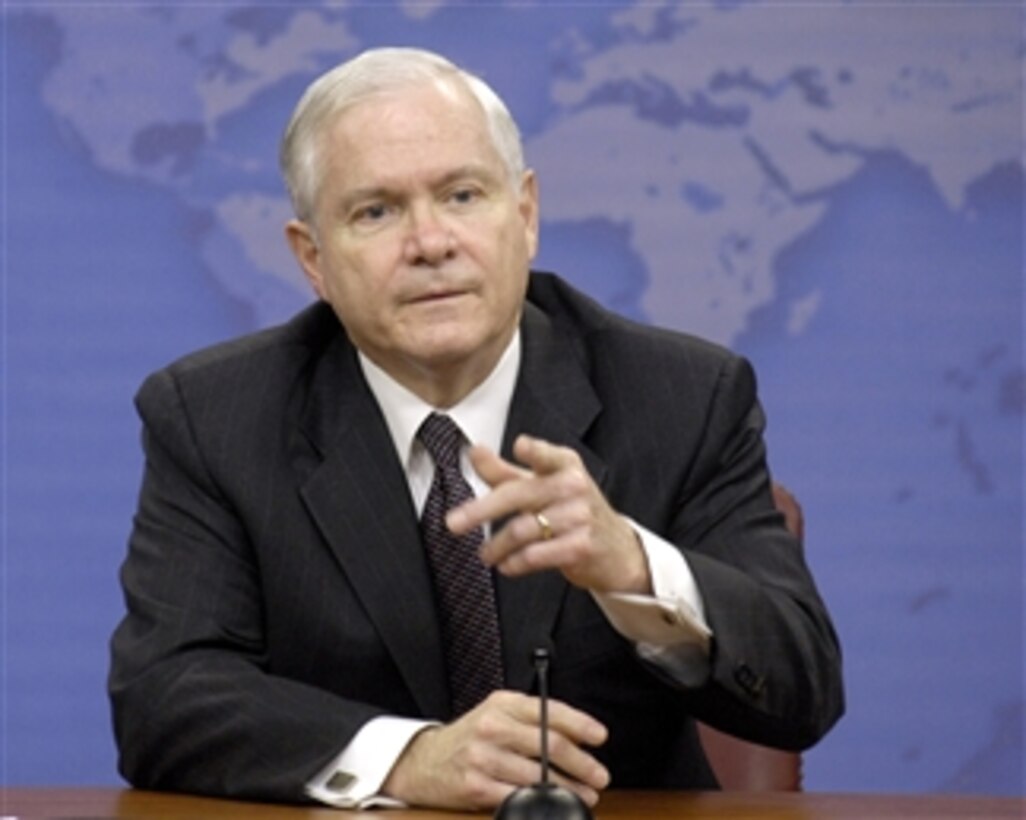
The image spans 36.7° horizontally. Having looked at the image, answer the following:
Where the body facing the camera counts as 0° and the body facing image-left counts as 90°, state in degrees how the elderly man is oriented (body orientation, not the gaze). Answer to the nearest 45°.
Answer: approximately 0°

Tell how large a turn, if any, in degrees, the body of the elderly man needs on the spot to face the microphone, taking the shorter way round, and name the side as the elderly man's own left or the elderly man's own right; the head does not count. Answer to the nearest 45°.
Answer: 0° — they already face it
